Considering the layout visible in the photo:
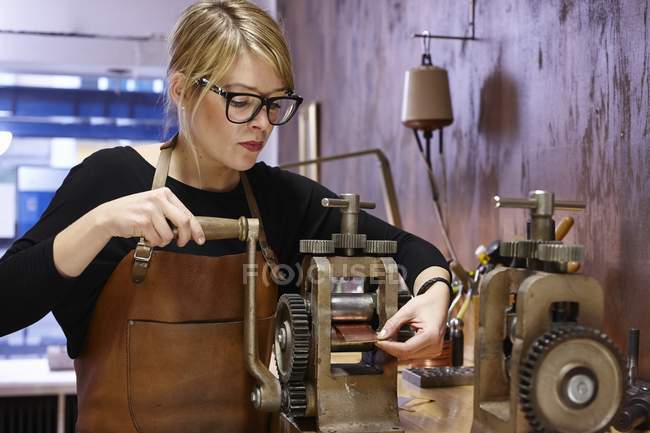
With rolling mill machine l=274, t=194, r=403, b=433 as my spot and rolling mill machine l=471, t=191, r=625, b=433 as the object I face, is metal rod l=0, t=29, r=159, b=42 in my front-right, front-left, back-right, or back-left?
back-left

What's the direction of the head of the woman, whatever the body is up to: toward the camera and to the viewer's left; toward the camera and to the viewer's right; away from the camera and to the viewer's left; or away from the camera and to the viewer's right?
toward the camera and to the viewer's right

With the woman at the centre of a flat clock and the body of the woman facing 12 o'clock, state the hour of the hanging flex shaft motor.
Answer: The hanging flex shaft motor is roughly at 9 o'clock from the woman.

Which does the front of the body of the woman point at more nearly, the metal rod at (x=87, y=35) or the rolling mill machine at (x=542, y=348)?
the rolling mill machine

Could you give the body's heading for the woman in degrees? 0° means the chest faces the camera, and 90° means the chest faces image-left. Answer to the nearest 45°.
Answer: approximately 315°

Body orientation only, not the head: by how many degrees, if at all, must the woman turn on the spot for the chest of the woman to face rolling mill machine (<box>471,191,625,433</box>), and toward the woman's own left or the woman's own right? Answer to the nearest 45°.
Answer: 0° — they already face it

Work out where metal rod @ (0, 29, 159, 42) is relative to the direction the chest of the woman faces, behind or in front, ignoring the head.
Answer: behind
